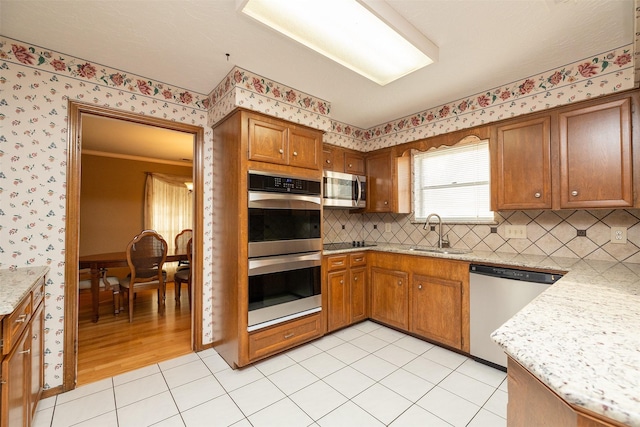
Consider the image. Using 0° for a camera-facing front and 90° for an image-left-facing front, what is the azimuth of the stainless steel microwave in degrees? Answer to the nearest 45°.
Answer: approximately 315°

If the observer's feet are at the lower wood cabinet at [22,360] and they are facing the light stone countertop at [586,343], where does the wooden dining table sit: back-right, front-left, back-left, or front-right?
back-left

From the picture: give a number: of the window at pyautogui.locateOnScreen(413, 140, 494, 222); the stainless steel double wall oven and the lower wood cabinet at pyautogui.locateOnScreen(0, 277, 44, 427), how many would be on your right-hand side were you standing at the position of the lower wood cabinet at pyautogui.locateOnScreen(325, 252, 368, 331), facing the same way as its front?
2

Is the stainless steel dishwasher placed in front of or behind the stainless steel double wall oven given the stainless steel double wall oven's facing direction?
in front

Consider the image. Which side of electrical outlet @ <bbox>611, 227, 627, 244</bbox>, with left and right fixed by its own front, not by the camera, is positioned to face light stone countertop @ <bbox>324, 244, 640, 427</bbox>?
front

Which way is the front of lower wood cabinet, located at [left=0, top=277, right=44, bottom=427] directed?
to the viewer's right

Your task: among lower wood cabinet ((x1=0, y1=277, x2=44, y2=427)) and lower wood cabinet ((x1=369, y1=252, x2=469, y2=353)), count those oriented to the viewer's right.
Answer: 1

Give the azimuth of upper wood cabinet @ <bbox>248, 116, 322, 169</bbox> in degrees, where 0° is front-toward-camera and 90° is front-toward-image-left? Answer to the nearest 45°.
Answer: approximately 315°

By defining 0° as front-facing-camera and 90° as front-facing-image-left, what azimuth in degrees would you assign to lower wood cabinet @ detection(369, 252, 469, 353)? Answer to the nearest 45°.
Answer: approximately 45°

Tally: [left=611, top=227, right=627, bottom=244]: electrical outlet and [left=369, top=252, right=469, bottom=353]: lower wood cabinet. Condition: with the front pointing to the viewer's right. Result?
0
